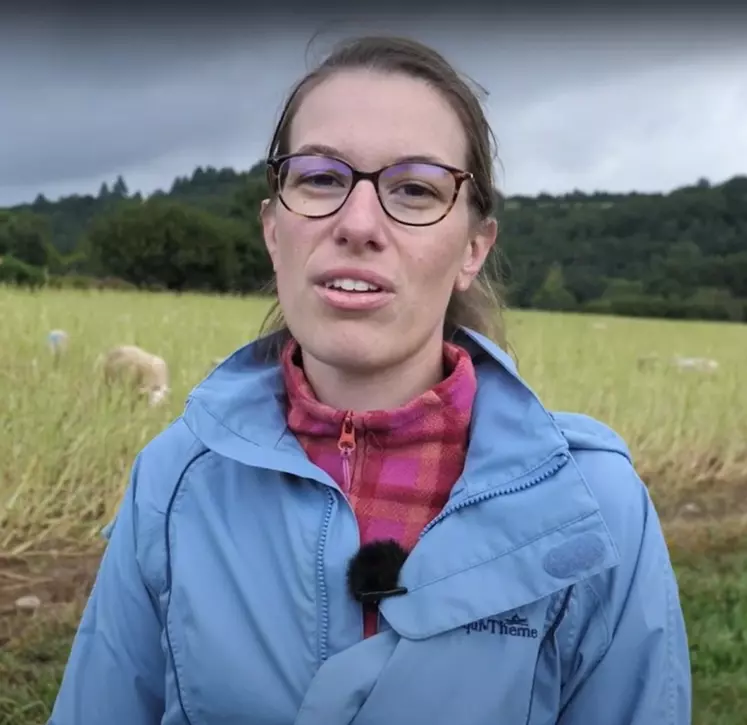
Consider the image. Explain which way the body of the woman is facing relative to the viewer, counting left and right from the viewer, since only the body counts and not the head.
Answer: facing the viewer

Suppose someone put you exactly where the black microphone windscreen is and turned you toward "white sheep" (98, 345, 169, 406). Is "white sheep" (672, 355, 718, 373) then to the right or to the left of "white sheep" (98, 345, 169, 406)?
right

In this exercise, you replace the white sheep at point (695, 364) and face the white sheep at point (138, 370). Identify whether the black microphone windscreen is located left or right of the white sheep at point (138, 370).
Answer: left

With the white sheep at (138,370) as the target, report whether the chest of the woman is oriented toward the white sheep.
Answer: no

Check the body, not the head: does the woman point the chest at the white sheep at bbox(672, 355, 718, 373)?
no

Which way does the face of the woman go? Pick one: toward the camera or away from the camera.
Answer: toward the camera
